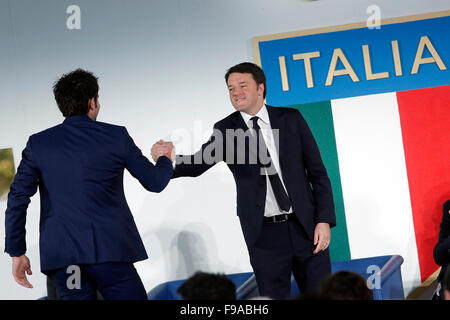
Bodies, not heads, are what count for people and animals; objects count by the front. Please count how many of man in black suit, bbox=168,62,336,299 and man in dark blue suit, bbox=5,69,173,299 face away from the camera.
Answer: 1

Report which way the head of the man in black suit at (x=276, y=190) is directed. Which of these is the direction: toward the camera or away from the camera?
toward the camera

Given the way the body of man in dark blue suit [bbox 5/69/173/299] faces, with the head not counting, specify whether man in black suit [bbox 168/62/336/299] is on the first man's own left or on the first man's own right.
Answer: on the first man's own right

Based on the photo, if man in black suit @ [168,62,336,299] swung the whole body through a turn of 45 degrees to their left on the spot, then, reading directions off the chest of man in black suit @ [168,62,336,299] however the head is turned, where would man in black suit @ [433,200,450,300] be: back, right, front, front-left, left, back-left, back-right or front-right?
left

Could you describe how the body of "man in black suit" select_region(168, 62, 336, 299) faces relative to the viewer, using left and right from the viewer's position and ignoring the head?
facing the viewer

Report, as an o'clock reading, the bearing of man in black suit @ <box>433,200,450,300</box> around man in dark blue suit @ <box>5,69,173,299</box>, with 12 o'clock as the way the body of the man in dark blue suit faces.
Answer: The man in black suit is roughly at 2 o'clock from the man in dark blue suit.

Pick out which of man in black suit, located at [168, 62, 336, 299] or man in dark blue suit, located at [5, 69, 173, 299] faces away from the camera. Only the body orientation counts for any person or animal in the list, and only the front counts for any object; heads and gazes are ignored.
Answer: the man in dark blue suit

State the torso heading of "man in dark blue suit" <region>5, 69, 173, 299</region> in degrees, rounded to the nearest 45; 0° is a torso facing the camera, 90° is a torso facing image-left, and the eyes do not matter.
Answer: approximately 180°

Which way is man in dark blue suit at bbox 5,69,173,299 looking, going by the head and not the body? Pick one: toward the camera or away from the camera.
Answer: away from the camera

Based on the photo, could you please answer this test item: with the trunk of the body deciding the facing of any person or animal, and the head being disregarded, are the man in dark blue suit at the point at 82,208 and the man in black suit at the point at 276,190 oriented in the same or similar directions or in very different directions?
very different directions

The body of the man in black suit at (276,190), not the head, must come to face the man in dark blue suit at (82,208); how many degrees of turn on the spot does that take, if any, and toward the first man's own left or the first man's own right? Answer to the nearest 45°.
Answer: approximately 45° to the first man's own right

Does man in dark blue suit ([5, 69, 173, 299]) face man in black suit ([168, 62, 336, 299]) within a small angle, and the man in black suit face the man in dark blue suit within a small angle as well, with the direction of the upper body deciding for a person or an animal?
no
